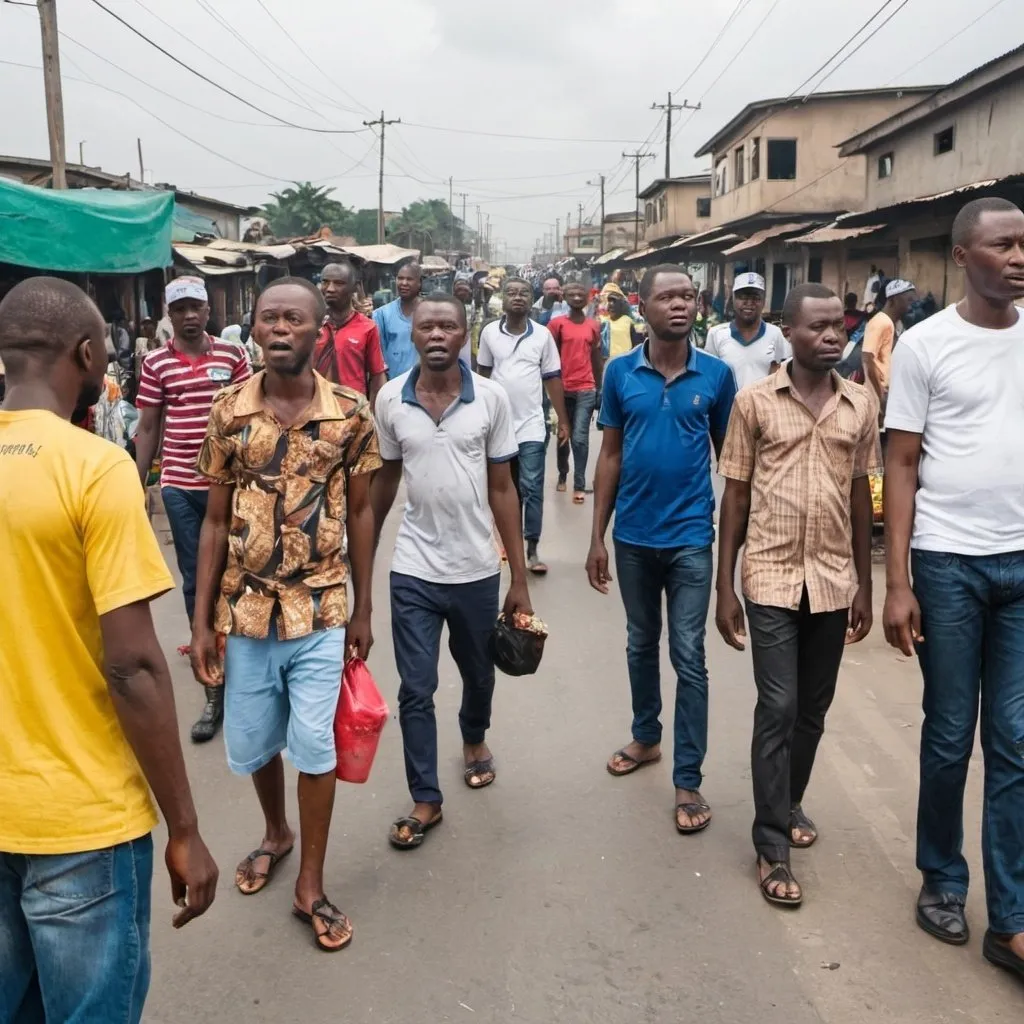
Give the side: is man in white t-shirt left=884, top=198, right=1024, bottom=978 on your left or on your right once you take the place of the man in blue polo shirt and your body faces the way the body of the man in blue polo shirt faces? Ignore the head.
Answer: on your left

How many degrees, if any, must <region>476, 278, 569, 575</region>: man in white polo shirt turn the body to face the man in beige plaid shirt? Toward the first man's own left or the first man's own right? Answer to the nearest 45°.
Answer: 0° — they already face them

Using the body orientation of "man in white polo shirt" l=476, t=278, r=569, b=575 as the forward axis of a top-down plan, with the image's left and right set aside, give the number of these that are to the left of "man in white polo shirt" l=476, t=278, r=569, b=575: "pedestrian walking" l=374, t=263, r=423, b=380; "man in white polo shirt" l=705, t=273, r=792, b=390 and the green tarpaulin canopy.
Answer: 1

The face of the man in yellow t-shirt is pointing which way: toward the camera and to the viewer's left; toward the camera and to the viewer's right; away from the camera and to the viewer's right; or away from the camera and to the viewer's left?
away from the camera and to the viewer's right

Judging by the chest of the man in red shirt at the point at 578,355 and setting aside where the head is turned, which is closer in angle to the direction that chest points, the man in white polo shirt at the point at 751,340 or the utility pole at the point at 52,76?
the man in white polo shirt

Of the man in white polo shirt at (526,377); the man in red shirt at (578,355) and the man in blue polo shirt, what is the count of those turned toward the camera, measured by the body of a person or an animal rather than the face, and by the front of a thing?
3

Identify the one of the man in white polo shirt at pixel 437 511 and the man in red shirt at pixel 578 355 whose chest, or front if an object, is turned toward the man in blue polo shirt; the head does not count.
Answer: the man in red shirt

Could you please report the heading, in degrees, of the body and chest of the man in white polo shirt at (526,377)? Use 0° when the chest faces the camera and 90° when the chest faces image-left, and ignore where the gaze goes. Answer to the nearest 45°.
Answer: approximately 0°

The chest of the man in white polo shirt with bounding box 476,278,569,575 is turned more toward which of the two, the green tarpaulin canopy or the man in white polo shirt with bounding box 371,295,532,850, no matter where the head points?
the man in white polo shirt
